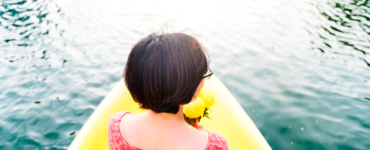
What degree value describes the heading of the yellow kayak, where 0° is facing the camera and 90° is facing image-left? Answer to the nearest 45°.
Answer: approximately 180°
